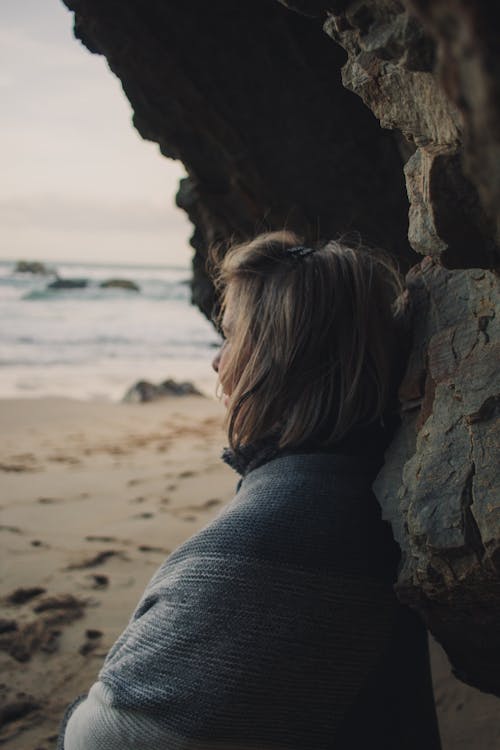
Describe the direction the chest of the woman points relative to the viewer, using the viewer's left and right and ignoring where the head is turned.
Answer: facing away from the viewer and to the left of the viewer

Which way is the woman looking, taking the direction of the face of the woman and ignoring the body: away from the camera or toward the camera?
away from the camera

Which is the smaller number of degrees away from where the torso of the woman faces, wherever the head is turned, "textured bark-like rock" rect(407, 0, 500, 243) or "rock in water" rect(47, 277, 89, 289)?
the rock in water
